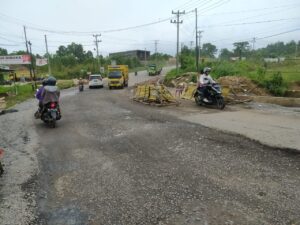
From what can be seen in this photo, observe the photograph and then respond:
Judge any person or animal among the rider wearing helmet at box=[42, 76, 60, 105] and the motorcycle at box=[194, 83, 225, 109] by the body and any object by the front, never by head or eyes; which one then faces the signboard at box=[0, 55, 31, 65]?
the rider wearing helmet

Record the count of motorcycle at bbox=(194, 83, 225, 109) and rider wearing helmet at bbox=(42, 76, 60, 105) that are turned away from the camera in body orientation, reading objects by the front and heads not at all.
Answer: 1

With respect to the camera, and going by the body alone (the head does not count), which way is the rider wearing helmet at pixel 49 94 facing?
away from the camera
